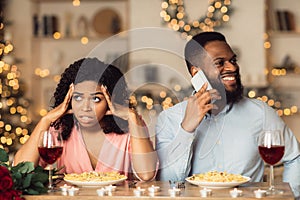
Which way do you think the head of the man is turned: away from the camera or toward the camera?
toward the camera

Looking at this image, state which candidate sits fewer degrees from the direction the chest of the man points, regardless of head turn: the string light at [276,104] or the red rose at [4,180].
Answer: the red rose

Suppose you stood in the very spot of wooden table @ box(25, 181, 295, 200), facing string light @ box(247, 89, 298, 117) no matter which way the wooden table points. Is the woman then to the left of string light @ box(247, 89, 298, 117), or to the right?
left

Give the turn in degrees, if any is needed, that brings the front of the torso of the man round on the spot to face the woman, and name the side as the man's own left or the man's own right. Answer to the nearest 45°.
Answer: approximately 90° to the man's own right

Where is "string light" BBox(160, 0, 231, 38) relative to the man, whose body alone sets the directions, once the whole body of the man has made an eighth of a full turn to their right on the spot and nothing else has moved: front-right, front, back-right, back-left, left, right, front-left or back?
back-right

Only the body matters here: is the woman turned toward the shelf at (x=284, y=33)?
no

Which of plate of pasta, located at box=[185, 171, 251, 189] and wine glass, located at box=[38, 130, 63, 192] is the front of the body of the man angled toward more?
the plate of pasta

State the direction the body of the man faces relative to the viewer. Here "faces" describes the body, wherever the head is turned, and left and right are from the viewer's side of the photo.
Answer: facing the viewer

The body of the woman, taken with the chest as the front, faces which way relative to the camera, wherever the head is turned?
toward the camera

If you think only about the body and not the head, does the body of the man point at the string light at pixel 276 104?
no

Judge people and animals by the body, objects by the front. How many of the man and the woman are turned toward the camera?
2

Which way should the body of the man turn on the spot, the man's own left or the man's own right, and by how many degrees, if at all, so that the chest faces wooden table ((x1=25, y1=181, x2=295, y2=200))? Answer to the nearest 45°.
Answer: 0° — they already face it

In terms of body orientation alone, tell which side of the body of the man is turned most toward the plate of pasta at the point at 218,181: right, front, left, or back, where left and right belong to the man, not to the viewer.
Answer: front

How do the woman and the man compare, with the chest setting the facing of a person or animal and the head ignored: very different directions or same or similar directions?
same or similar directions

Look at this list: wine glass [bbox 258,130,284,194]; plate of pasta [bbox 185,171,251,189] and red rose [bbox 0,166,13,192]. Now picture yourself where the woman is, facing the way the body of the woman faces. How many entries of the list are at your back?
0

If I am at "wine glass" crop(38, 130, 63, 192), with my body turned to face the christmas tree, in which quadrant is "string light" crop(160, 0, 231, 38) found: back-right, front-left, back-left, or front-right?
front-right

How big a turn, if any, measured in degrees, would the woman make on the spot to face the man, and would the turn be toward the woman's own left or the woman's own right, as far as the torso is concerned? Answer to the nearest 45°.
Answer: approximately 90° to the woman's own left

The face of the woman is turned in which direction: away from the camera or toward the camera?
toward the camera
